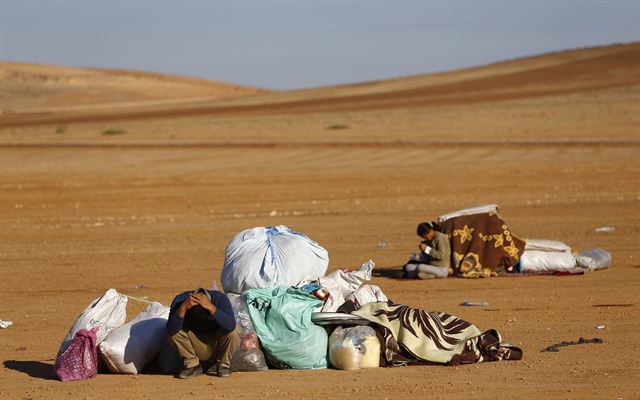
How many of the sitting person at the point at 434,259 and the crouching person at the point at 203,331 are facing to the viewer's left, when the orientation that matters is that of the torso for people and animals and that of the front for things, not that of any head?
1

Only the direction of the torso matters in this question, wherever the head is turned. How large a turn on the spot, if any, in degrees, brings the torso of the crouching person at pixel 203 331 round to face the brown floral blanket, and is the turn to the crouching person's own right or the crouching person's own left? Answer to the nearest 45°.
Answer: approximately 135° to the crouching person's own left

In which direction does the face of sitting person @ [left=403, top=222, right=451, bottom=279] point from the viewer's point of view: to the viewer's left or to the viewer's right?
to the viewer's left

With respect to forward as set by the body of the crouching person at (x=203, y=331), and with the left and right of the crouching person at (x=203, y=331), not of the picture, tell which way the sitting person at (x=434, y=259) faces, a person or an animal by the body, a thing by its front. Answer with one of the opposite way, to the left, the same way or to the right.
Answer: to the right

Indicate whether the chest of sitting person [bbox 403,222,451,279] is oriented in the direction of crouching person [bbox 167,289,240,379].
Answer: no

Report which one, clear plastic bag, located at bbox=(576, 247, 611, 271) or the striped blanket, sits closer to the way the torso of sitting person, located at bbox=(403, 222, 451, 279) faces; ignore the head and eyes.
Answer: the striped blanket

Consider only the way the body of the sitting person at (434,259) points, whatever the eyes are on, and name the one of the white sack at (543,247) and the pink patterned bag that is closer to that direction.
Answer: the pink patterned bag

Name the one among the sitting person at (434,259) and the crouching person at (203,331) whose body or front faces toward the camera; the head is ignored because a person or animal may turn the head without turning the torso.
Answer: the crouching person at (203,331)

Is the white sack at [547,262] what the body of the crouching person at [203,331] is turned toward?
no

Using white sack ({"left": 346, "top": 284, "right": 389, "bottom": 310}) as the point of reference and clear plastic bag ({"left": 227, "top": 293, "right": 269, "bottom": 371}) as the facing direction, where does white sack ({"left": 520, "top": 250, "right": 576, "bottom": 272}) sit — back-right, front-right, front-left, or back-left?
back-right

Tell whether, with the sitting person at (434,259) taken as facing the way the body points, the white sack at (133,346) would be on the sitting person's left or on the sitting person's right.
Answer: on the sitting person's left

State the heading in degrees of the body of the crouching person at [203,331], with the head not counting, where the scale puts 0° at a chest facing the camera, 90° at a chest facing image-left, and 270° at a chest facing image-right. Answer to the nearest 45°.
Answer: approximately 0°

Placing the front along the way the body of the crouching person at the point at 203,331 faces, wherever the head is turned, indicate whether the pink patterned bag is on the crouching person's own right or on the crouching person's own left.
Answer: on the crouching person's own right

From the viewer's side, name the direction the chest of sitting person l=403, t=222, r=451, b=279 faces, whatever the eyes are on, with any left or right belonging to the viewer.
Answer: facing to the left of the viewer

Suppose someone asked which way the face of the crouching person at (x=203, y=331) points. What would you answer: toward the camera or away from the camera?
toward the camera

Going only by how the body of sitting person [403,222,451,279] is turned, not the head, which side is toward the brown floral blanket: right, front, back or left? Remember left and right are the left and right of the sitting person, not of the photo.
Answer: back

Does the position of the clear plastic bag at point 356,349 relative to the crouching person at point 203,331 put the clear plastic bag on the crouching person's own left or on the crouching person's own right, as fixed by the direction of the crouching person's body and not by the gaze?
on the crouching person's own left

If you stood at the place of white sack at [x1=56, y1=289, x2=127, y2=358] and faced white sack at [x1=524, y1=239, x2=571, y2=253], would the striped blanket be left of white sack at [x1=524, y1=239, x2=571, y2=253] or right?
right
